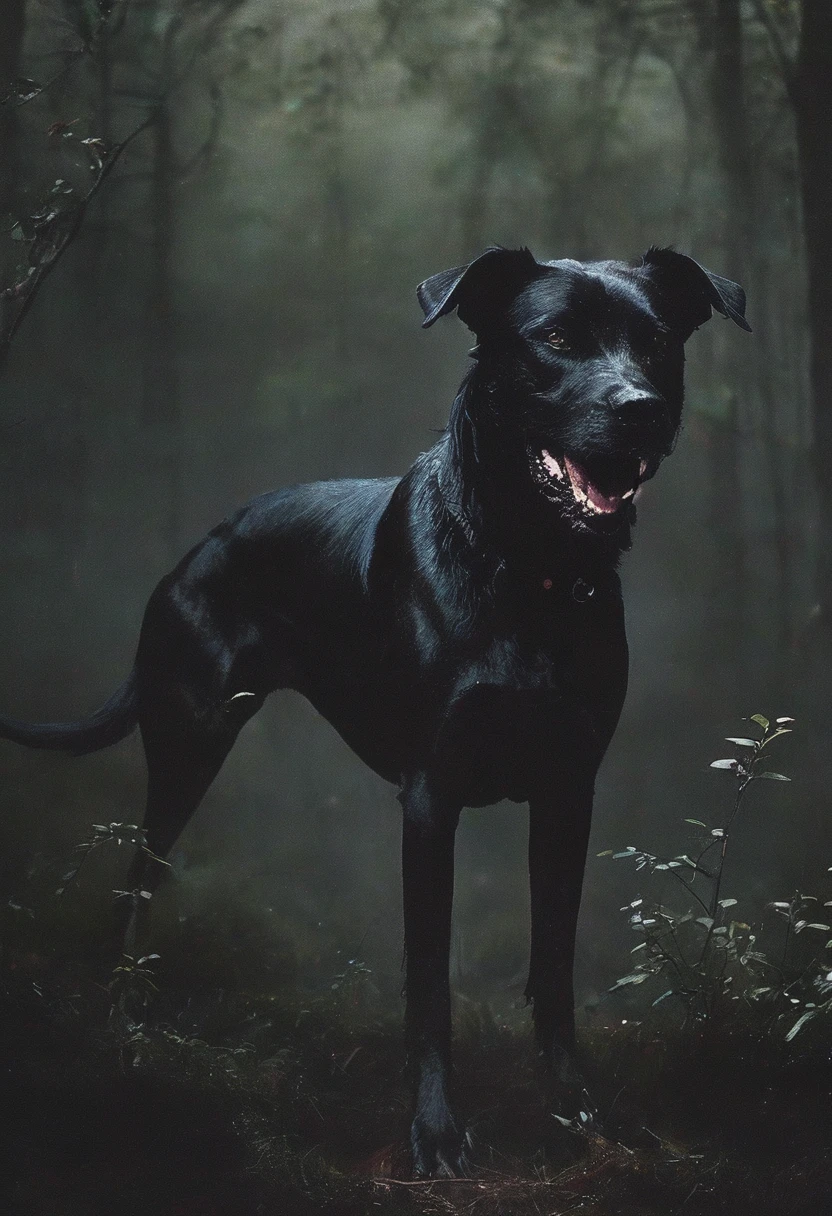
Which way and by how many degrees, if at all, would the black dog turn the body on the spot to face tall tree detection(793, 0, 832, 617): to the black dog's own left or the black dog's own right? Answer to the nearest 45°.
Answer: approximately 90° to the black dog's own left

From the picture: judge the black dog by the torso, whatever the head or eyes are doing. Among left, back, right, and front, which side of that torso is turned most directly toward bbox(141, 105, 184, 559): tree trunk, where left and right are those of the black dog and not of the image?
back

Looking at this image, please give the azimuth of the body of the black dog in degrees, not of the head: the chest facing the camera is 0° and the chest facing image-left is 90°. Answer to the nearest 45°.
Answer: approximately 315°

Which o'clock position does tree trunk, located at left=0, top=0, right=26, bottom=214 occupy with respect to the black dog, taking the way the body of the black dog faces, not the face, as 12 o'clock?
The tree trunk is roughly at 6 o'clock from the black dog.

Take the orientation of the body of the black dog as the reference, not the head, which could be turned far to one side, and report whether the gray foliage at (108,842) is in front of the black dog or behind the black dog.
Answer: behind
